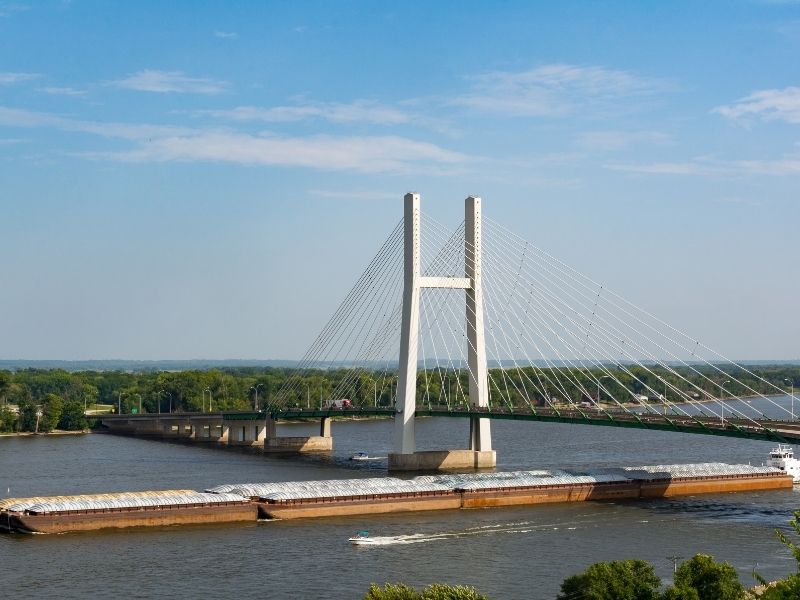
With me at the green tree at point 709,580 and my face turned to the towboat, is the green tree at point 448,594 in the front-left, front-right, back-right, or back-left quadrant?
back-left

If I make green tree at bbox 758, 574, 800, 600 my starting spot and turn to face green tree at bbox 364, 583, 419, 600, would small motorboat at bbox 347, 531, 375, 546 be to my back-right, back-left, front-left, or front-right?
front-right

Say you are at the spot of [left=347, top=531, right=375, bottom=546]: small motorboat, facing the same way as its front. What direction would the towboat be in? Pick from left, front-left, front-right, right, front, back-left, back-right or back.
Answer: back-right

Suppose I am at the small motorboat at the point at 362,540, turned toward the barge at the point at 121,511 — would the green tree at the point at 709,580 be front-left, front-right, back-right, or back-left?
back-left

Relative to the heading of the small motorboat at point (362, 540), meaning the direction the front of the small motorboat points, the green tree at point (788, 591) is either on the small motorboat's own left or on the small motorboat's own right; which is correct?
on the small motorboat's own left

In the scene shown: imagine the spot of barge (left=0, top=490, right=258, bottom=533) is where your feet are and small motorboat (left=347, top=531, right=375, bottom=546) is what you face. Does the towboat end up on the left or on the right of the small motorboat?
left

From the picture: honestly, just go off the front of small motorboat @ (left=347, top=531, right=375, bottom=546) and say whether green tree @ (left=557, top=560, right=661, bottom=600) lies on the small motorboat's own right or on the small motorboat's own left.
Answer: on the small motorboat's own left

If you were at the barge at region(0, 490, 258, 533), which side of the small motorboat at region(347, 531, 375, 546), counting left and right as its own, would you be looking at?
front

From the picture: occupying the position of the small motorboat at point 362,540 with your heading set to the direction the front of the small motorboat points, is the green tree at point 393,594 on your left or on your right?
on your left

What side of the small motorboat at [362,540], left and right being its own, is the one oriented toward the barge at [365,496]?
right

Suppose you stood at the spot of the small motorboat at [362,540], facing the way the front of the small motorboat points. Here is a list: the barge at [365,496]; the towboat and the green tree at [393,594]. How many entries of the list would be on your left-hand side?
1

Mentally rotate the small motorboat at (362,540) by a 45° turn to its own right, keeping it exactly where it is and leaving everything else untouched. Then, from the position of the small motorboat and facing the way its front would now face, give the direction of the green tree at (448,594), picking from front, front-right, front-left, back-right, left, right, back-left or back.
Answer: back-left

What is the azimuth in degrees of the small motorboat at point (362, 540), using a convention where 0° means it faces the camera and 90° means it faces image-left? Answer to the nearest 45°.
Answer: approximately 90°

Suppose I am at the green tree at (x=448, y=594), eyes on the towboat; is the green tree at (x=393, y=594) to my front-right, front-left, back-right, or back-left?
back-left
